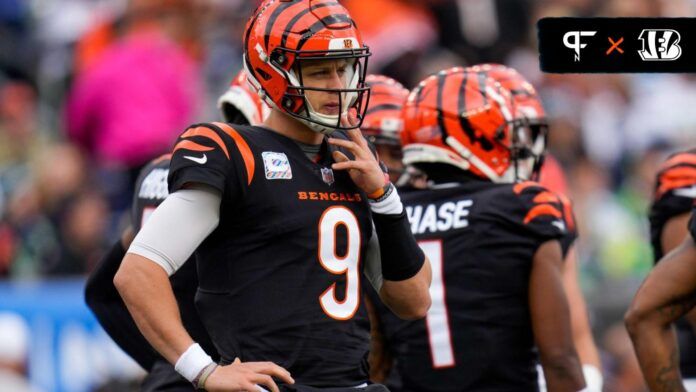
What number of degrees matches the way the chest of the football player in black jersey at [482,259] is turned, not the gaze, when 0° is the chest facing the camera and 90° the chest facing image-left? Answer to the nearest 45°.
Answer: approximately 225°

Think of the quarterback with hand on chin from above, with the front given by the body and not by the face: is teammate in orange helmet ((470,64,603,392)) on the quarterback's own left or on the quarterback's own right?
on the quarterback's own left

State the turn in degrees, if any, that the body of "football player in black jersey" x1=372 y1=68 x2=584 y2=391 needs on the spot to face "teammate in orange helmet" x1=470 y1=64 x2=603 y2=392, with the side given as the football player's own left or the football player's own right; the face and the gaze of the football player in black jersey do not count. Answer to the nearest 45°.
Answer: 0° — they already face them

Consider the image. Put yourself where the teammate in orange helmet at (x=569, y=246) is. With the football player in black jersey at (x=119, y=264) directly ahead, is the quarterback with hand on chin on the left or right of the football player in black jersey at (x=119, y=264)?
left

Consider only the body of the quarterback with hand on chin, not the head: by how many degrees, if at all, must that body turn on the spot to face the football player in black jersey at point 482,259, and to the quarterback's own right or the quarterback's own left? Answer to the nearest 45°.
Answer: approximately 90° to the quarterback's own left

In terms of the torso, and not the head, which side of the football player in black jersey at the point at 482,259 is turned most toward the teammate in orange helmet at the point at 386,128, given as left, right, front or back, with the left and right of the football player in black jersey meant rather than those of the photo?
left

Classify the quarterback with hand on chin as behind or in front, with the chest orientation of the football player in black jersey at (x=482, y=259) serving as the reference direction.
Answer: behind

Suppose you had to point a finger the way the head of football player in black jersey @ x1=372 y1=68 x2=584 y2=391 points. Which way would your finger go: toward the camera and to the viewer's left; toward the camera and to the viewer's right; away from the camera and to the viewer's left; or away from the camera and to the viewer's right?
away from the camera and to the viewer's right

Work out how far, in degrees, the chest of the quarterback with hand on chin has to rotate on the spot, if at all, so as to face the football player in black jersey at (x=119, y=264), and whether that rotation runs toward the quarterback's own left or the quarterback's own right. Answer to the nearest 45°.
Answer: approximately 180°

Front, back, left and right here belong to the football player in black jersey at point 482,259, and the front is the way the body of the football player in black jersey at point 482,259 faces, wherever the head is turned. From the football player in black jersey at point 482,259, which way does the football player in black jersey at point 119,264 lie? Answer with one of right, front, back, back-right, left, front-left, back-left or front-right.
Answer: back-left

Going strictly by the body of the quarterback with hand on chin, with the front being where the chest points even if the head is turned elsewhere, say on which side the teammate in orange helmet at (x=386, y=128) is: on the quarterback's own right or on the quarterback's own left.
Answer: on the quarterback's own left
